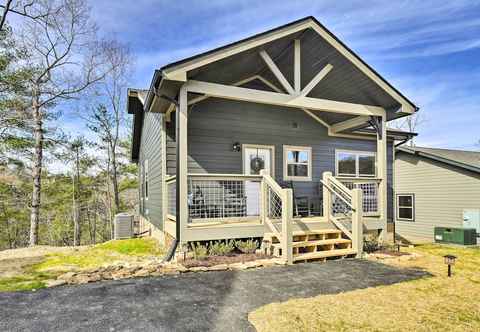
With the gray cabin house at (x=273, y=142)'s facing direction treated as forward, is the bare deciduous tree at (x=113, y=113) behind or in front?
behind

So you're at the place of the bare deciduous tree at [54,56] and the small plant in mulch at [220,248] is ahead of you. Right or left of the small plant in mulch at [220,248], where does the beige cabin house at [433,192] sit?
left

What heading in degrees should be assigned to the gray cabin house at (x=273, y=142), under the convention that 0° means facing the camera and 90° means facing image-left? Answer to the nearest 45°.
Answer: approximately 315°
